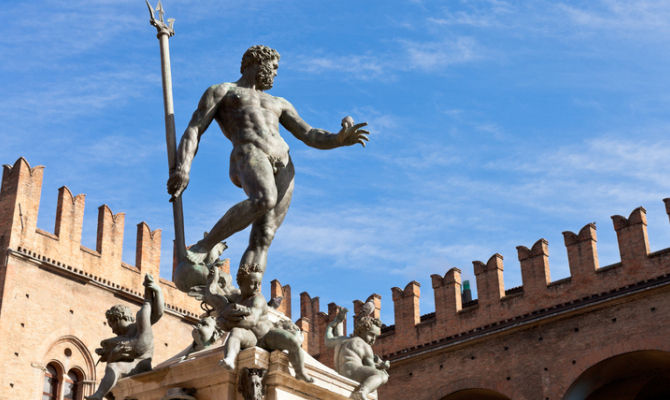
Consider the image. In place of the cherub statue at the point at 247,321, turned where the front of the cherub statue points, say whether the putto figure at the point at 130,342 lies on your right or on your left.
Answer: on your right

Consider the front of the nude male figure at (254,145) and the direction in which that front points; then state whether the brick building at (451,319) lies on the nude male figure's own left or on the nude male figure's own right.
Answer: on the nude male figure's own left

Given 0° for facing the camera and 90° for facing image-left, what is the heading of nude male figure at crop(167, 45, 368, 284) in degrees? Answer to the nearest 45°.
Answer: approximately 315°

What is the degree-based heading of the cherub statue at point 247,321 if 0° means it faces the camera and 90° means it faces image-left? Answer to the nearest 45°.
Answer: approximately 0°
